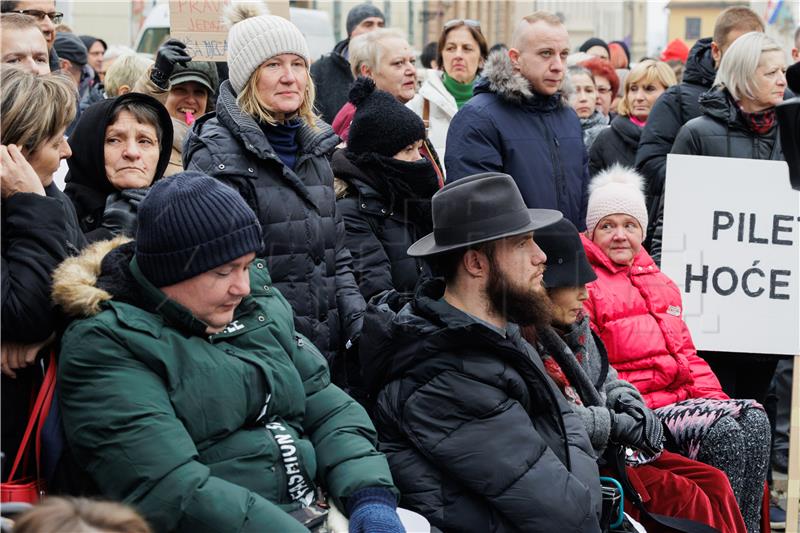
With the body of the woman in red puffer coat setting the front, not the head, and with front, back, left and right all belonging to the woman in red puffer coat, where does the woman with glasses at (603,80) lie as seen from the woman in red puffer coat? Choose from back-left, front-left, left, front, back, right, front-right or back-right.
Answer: back-left

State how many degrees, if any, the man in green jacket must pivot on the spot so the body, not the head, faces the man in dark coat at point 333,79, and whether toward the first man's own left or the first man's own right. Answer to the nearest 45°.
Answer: approximately 135° to the first man's own left

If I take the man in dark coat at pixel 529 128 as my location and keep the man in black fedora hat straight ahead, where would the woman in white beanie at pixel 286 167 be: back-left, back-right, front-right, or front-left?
front-right

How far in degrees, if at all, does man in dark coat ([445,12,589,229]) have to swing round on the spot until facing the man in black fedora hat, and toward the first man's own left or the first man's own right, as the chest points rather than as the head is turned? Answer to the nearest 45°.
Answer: approximately 45° to the first man's own right

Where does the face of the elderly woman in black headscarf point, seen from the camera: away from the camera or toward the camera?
toward the camera

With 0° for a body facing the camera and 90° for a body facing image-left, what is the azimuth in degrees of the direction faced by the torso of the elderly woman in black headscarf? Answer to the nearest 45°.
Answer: approximately 315°

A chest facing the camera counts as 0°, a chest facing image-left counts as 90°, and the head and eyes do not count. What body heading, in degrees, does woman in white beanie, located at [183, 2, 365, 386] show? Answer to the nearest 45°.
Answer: approximately 315°

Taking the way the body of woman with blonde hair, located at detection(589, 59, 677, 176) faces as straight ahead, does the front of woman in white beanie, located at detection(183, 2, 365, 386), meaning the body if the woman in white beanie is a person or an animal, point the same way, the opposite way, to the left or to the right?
the same way

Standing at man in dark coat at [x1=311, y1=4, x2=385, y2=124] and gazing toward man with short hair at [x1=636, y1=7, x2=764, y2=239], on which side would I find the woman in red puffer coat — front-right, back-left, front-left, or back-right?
front-right

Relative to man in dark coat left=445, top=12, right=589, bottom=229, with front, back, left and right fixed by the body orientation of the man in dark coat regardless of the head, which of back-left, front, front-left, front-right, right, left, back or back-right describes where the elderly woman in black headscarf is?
right

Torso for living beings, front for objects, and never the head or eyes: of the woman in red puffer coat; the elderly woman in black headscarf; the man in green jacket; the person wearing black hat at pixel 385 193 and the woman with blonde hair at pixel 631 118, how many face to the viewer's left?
0

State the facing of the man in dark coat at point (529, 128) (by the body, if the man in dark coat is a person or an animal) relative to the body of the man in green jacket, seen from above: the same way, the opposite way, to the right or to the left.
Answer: the same way

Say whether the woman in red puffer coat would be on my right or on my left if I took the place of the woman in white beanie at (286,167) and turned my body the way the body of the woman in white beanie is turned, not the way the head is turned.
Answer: on my left

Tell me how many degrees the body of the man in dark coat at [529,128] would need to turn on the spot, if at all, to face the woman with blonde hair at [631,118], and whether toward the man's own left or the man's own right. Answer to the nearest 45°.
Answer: approximately 135° to the man's own left

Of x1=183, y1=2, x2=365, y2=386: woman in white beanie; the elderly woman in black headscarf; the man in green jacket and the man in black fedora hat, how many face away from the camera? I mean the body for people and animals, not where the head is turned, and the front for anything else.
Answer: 0

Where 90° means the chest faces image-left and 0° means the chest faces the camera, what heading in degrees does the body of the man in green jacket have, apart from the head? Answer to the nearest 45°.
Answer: approximately 315°
